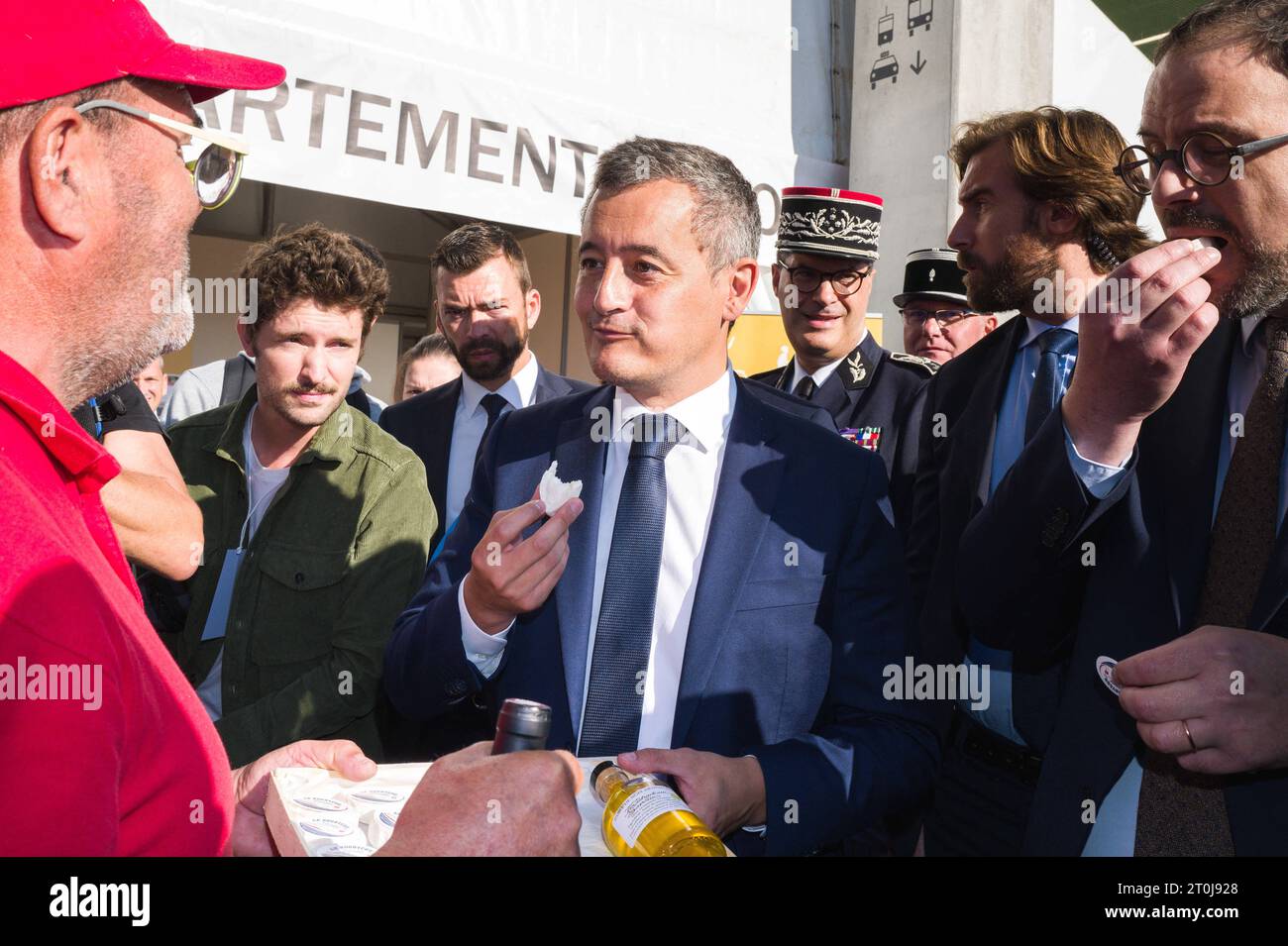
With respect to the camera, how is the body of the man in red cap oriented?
to the viewer's right

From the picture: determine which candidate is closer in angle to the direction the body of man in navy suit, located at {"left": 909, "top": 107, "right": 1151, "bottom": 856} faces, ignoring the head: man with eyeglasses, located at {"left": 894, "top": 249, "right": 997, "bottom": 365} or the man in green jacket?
the man in green jacket

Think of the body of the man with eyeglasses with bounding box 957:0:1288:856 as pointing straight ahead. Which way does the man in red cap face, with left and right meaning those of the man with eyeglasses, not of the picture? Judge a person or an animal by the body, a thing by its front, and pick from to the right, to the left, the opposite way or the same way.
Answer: the opposite way

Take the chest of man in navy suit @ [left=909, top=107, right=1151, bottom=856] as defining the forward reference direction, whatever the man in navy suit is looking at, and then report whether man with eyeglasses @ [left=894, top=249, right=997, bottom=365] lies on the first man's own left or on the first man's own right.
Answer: on the first man's own right

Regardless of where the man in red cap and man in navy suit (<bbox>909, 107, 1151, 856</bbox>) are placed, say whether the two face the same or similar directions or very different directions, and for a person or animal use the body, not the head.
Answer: very different directions

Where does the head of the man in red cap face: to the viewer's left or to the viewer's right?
to the viewer's right

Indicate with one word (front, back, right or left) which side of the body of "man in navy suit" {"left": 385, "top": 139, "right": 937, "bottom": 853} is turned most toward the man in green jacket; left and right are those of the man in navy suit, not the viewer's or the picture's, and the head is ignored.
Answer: right

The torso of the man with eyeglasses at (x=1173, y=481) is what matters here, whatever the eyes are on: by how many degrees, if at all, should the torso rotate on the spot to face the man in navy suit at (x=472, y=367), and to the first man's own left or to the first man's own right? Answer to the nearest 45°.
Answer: approximately 90° to the first man's own right

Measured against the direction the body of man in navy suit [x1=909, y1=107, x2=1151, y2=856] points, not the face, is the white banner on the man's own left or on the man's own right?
on the man's own right

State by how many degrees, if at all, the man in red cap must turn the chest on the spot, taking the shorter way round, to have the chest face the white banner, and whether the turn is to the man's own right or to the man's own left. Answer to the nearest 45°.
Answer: approximately 90° to the man's own left
